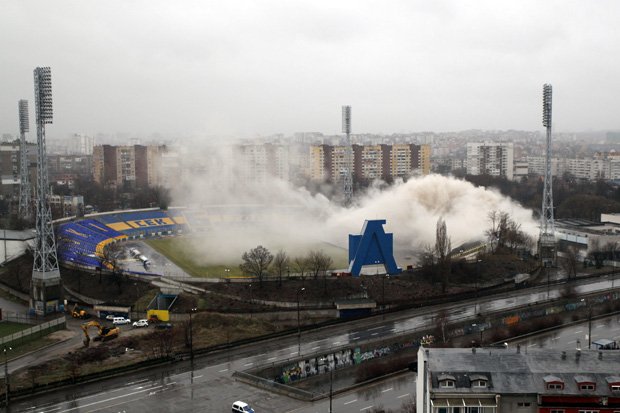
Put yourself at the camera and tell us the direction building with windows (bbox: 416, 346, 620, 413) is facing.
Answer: facing the viewer

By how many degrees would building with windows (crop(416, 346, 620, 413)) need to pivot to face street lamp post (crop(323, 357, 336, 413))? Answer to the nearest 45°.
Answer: approximately 135° to its right

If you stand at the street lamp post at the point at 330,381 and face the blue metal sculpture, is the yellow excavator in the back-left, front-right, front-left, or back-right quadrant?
front-left

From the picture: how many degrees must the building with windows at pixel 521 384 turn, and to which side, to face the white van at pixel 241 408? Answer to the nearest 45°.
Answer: approximately 90° to its right

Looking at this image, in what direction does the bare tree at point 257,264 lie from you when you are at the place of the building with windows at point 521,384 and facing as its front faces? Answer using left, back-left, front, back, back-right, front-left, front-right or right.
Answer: back-right

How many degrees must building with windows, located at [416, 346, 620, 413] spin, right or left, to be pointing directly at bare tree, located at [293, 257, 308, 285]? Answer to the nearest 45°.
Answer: approximately 135° to its right

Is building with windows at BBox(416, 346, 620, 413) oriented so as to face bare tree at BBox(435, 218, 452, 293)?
no

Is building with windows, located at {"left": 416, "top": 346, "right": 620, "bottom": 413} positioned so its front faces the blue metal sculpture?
no

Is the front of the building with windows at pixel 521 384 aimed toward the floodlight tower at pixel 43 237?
no

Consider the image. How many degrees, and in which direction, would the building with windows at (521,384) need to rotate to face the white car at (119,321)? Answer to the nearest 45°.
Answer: approximately 135° to its right

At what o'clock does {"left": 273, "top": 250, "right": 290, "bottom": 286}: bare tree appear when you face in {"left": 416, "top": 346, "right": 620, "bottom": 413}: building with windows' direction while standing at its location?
The bare tree is roughly at 5 o'clock from the building with windows.

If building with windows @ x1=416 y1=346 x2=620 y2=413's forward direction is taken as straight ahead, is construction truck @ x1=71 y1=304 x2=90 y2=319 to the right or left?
on its right

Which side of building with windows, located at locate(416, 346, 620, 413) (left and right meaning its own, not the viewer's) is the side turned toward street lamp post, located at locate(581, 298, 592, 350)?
back

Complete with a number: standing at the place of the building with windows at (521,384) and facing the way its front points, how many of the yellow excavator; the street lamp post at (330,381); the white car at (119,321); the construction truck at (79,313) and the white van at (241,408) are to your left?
0

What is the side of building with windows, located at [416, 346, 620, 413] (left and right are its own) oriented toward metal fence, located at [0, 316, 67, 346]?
right
